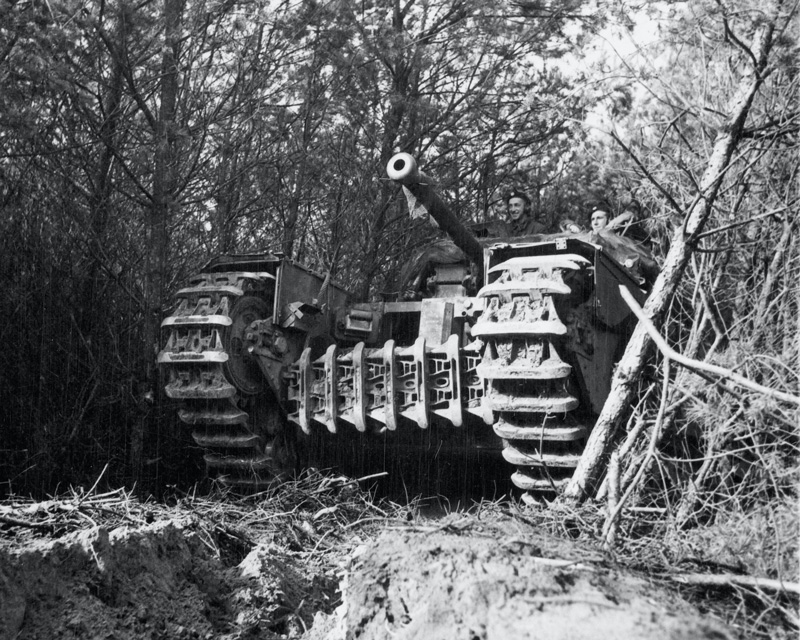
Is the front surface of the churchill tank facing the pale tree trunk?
no

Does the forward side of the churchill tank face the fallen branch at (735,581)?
no

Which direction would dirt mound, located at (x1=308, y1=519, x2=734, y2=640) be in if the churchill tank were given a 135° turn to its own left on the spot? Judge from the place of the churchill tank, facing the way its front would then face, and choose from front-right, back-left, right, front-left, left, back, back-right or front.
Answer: right

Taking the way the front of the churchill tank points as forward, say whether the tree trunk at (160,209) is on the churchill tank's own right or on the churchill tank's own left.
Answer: on the churchill tank's own right

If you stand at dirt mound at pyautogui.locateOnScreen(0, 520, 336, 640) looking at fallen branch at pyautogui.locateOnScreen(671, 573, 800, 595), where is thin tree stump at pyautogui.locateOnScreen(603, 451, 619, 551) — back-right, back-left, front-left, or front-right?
front-left

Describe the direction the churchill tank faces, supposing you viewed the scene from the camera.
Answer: facing the viewer and to the left of the viewer

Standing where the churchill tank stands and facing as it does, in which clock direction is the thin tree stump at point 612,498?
The thin tree stump is roughly at 10 o'clock from the churchill tank.

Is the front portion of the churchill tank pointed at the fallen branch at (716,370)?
no

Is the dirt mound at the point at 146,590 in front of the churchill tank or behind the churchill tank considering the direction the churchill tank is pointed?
in front

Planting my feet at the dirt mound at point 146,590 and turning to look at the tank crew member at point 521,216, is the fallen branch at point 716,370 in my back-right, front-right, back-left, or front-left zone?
front-right

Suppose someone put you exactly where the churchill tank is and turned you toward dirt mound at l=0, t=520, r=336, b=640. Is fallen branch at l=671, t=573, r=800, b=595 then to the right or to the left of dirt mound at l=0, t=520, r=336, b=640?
left

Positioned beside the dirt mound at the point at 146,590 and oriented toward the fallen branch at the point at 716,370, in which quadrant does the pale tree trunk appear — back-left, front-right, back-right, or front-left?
front-left
